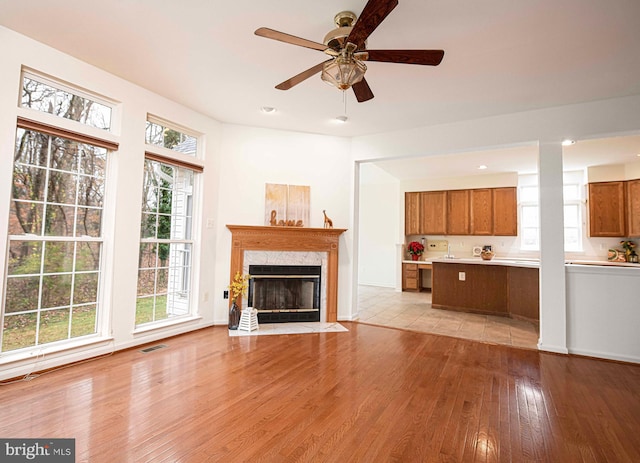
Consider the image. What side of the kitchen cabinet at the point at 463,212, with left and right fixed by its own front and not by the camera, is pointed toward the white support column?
front

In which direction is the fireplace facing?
toward the camera

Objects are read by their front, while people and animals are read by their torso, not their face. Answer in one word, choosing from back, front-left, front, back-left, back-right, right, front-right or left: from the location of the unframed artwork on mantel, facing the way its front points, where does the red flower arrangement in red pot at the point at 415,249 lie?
back-left

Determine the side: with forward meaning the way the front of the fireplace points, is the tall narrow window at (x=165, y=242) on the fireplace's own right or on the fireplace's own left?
on the fireplace's own right

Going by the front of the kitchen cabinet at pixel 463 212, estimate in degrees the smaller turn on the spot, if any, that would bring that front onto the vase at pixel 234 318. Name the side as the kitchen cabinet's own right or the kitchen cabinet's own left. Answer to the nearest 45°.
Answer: approximately 45° to the kitchen cabinet's own right

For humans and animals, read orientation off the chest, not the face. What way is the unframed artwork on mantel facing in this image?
toward the camera

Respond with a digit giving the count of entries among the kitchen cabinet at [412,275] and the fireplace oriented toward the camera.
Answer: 2
